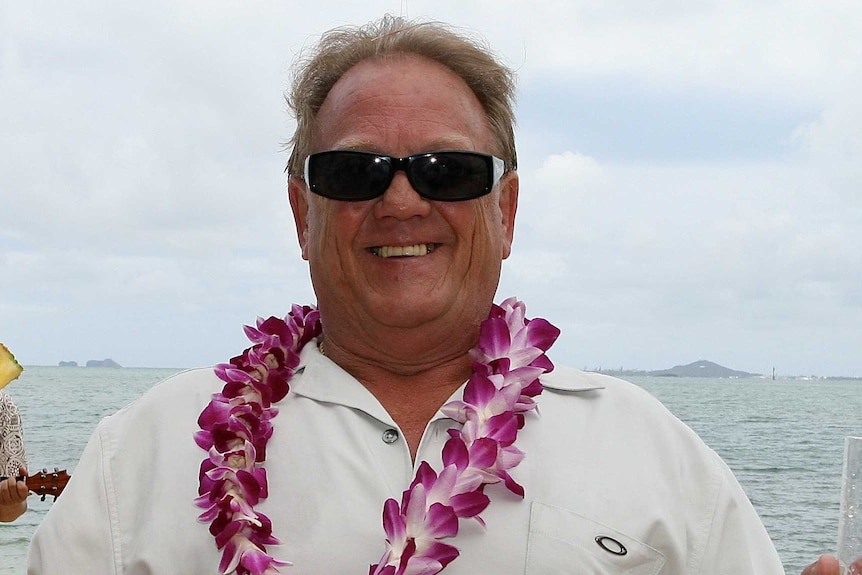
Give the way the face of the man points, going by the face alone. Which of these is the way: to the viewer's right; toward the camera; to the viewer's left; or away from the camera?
toward the camera

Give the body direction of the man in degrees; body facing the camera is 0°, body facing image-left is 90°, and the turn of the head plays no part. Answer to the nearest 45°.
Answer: approximately 0°
